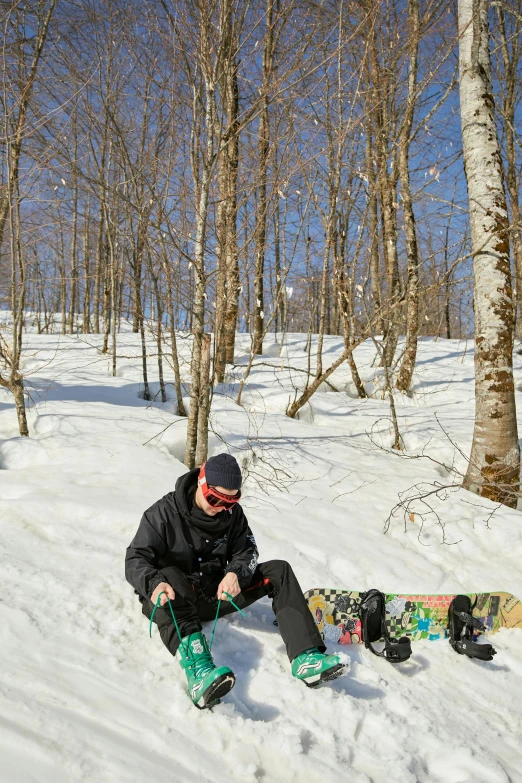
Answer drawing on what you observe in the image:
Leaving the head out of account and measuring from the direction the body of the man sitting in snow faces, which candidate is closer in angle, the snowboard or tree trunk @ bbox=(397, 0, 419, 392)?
the snowboard

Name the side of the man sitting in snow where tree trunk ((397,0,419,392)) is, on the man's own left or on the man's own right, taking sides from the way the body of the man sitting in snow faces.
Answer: on the man's own left

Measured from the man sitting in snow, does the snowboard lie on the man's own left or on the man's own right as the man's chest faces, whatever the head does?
on the man's own left

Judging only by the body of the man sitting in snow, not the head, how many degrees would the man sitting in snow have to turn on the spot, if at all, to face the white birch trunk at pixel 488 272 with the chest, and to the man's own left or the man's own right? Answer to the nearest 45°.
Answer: approximately 90° to the man's own left

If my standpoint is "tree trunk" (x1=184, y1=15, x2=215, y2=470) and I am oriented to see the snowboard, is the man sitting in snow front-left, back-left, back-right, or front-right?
front-right

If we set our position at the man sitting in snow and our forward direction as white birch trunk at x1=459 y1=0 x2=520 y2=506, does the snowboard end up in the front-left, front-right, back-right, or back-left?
front-right

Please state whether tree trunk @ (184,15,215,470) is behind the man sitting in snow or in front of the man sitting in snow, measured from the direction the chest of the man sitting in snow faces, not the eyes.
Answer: behind
